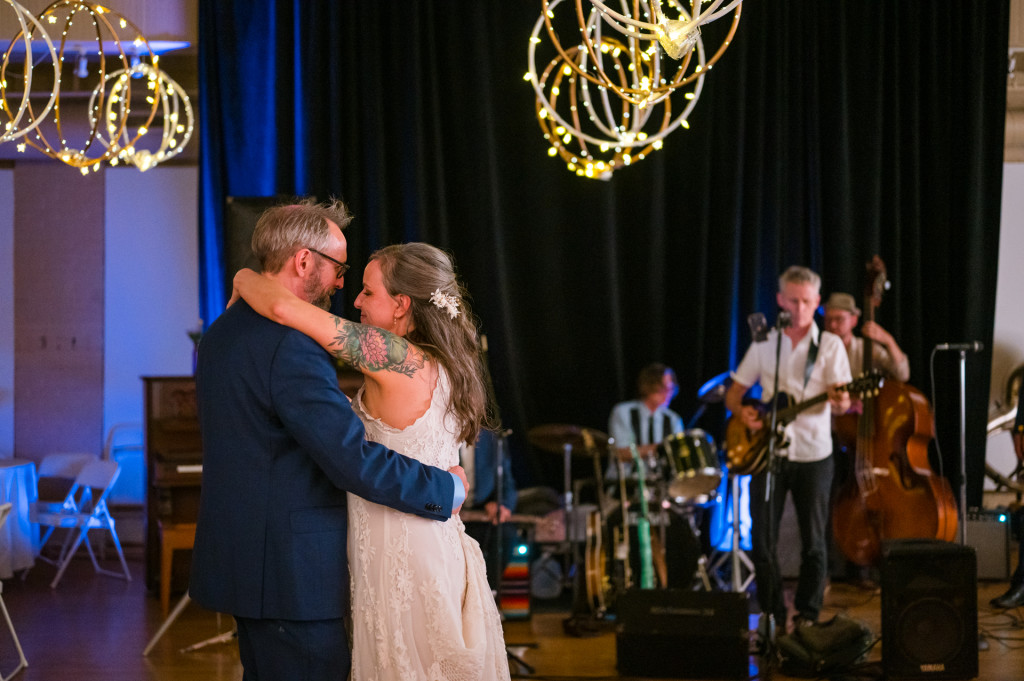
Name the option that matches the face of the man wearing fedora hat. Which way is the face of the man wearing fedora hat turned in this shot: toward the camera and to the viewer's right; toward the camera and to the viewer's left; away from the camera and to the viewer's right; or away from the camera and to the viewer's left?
toward the camera and to the viewer's left

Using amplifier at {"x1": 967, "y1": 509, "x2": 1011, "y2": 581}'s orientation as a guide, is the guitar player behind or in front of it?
in front

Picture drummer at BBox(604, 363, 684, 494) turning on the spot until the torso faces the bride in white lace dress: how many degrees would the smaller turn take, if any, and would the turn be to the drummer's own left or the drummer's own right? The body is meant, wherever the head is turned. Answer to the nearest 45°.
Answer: approximately 45° to the drummer's own right

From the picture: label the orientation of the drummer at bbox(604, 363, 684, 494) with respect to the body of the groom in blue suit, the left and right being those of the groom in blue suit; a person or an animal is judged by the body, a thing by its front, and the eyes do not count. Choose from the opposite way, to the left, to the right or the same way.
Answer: to the right

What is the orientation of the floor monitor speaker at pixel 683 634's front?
away from the camera

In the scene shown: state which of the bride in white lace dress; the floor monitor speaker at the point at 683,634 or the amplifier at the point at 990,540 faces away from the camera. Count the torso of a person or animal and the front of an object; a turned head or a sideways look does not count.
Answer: the floor monitor speaker

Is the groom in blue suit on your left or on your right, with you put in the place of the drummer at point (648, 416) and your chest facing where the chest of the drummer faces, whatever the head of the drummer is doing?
on your right

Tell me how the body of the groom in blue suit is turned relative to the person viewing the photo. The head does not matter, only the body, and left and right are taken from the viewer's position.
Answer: facing away from the viewer and to the right of the viewer

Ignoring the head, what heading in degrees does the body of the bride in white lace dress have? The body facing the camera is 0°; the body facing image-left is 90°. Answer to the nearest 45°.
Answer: approximately 90°

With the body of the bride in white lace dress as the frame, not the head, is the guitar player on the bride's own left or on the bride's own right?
on the bride's own right

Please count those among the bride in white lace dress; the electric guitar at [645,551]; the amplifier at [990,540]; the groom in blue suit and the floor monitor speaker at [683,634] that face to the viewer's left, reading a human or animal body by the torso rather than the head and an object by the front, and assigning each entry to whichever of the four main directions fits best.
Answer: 1

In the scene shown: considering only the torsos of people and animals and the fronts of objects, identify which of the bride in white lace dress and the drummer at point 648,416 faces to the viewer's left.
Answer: the bride in white lace dress

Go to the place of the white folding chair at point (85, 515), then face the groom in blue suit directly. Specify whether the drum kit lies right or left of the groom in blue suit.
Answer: left

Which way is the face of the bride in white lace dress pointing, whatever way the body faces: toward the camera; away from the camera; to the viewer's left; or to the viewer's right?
to the viewer's left
